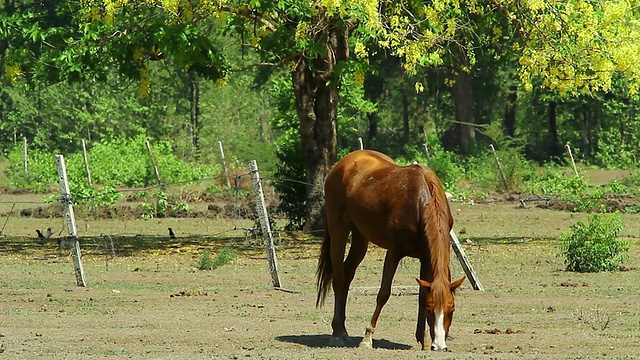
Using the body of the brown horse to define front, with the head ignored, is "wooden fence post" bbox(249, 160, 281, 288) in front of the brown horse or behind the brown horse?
behind

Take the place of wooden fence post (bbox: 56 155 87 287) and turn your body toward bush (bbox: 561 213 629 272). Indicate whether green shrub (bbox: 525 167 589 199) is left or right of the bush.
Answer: left

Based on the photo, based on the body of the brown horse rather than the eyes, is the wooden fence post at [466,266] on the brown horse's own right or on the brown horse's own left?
on the brown horse's own left

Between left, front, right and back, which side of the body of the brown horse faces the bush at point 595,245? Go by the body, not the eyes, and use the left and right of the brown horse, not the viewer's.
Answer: left

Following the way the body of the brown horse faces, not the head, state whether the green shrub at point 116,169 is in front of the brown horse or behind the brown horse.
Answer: behind

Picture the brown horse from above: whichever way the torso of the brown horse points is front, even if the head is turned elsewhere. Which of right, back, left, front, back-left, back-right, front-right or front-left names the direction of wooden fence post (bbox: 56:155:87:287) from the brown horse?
back

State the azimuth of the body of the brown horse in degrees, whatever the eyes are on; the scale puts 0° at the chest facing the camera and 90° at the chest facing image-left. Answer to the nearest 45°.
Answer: approximately 315°

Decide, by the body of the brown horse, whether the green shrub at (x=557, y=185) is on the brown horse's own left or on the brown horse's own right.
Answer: on the brown horse's own left
